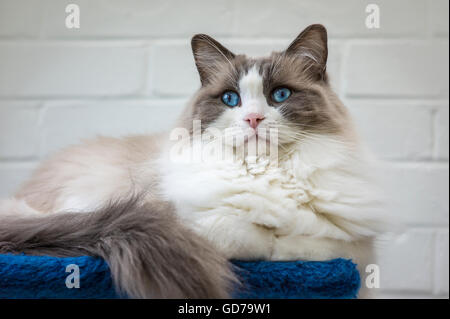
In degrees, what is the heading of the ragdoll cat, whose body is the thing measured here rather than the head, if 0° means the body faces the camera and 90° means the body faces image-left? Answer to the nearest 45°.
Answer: approximately 315°
